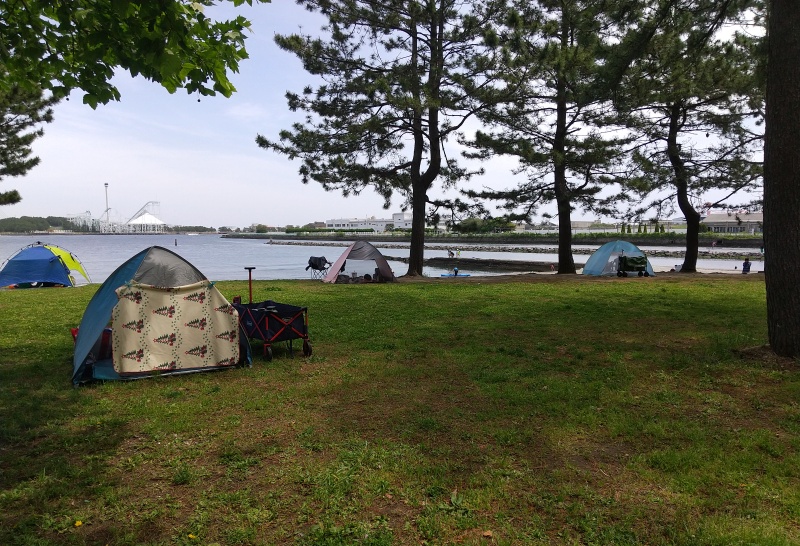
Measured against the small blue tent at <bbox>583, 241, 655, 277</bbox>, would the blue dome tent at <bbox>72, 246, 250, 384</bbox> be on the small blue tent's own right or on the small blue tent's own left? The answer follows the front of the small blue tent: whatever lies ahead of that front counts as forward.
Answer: on the small blue tent's own right

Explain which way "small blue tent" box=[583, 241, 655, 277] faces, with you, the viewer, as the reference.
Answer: facing the viewer and to the right of the viewer

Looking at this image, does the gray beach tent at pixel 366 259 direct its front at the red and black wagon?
yes

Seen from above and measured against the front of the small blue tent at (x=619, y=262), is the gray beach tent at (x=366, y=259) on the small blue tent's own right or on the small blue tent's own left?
on the small blue tent's own right

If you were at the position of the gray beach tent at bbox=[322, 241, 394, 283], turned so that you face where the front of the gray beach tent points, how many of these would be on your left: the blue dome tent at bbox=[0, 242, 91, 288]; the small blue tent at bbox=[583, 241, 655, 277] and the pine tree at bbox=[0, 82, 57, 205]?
1

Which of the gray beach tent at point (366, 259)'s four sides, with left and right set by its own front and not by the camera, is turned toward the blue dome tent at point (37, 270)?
right

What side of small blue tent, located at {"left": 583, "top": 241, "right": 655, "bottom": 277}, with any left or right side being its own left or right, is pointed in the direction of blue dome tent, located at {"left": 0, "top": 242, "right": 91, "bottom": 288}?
right

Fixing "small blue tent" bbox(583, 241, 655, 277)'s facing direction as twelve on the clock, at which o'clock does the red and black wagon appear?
The red and black wagon is roughly at 2 o'clock from the small blue tent.

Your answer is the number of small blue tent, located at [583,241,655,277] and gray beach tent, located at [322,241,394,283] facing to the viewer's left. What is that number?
0

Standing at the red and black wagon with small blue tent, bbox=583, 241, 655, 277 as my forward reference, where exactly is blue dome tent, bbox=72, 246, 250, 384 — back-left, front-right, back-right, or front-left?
back-left

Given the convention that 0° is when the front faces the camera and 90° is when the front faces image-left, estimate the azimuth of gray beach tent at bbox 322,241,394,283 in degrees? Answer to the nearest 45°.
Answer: approximately 0°

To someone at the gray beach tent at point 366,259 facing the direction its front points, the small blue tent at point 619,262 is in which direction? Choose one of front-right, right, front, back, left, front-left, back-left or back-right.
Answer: left
